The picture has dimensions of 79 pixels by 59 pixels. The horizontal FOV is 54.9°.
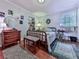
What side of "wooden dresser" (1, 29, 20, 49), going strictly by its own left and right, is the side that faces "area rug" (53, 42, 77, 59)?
front

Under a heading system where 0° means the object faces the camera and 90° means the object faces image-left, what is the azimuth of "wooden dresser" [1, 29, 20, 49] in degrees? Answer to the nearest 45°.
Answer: approximately 315°

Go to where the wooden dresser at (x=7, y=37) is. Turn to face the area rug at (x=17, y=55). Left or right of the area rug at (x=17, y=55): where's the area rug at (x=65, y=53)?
left

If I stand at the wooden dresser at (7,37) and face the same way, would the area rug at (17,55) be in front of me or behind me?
in front
